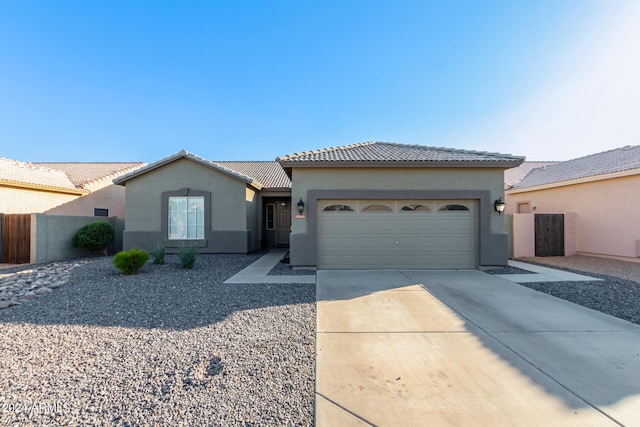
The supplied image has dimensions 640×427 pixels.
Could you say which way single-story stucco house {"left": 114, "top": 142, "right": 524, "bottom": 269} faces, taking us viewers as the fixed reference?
facing the viewer

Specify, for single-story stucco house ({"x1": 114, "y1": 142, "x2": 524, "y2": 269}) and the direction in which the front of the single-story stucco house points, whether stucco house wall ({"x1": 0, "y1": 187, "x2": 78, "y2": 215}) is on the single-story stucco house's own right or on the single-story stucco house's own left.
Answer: on the single-story stucco house's own right

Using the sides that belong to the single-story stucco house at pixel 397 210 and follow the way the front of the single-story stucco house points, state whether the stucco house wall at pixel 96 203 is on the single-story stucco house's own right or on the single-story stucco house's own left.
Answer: on the single-story stucco house's own right

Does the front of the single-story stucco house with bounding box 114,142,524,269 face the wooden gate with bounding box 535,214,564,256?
no

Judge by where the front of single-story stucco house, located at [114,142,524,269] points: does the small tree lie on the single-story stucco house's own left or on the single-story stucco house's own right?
on the single-story stucco house's own right

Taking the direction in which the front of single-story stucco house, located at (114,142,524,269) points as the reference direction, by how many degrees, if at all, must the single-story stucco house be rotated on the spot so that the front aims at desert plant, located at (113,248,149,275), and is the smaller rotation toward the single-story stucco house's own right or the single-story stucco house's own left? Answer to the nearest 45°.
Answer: approximately 90° to the single-story stucco house's own right

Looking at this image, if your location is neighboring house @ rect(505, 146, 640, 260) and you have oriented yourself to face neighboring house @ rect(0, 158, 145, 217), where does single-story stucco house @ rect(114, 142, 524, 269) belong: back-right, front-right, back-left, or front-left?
front-left

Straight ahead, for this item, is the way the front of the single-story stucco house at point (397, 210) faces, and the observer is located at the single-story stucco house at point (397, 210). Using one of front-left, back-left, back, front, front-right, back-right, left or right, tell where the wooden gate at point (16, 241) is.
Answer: right

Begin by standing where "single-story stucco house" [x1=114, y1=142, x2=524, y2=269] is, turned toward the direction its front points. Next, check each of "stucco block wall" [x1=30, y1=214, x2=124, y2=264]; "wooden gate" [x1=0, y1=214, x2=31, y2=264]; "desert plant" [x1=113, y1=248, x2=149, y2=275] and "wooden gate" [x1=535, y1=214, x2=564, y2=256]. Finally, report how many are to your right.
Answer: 3

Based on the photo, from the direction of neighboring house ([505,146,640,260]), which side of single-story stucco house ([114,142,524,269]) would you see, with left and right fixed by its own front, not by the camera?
left

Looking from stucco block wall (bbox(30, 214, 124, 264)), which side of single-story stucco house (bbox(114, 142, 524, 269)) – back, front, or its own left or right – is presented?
right
